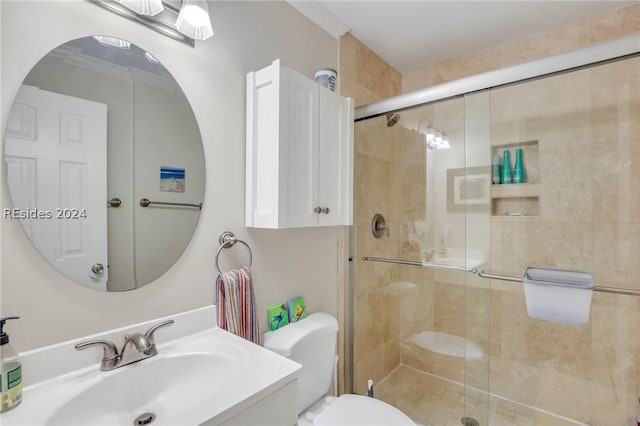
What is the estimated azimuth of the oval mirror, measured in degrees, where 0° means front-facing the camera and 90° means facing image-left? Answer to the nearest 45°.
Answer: approximately 315°

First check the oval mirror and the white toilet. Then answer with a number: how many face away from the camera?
0

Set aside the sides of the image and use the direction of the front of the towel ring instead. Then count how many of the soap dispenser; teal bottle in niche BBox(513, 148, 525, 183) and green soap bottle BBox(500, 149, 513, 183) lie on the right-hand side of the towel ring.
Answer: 1

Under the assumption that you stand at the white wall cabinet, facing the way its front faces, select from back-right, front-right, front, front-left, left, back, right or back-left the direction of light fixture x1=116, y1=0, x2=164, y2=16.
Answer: right

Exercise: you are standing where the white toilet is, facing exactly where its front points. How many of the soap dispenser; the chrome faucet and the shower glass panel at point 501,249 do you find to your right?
2

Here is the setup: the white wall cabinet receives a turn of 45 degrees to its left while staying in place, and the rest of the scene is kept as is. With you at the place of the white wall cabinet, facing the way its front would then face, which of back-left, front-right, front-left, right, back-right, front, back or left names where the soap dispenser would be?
back-right

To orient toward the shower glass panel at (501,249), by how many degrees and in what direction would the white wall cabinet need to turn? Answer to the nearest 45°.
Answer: approximately 45° to its left
